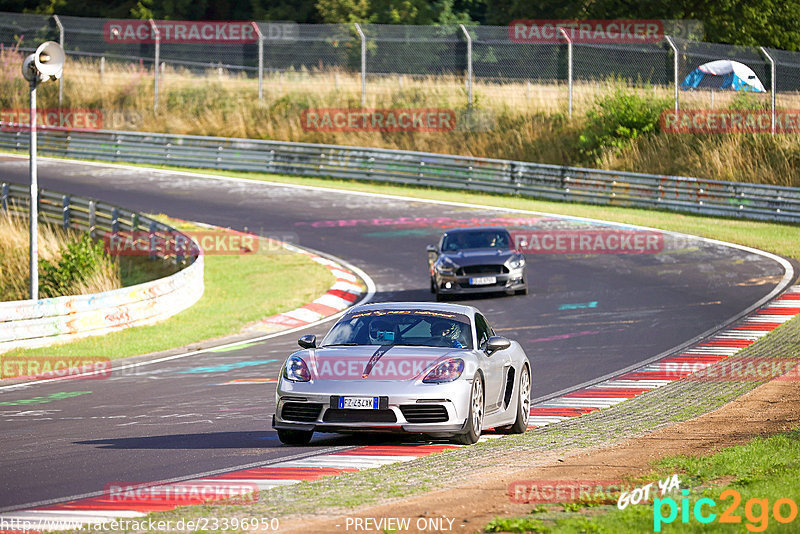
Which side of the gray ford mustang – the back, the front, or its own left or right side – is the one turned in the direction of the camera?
front

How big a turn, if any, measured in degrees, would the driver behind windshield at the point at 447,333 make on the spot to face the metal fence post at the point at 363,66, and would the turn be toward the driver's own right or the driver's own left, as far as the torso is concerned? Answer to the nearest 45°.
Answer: approximately 135° to the driver's own right

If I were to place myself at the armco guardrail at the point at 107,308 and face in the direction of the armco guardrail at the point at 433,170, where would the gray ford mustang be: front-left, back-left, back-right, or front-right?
front-right

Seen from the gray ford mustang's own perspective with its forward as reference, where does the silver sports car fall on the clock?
The silver sports car is roughly at 12 o'clock from the gray ford mustang.

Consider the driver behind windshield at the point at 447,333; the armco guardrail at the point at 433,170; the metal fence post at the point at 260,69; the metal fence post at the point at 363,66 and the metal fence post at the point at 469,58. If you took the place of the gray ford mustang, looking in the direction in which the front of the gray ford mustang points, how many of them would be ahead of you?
1

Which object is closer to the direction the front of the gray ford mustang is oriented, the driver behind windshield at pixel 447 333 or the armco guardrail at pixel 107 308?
the driver behind windshield

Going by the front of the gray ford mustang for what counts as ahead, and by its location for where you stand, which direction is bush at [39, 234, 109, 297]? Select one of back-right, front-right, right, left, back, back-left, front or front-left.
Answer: right

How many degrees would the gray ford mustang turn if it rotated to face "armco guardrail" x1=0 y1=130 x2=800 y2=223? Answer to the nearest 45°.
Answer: approximately 180°

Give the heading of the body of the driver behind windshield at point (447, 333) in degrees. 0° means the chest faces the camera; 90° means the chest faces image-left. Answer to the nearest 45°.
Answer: approximately 45°

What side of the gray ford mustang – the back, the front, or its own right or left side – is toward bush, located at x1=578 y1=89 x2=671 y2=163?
back

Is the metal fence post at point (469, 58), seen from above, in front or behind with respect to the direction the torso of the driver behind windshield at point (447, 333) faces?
behind

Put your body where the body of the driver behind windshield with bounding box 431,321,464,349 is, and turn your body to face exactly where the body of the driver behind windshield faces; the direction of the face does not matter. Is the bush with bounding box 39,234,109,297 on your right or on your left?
on your right

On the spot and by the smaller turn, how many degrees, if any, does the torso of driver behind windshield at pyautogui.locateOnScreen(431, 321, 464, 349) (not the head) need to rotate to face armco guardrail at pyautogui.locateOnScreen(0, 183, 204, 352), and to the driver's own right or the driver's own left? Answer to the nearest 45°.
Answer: approximately 90° to the driver's own right

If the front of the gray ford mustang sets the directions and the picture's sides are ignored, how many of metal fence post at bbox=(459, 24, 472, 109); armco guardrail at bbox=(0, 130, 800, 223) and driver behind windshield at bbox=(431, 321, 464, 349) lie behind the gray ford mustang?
2

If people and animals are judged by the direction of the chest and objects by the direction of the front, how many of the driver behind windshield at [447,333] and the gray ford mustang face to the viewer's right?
0
